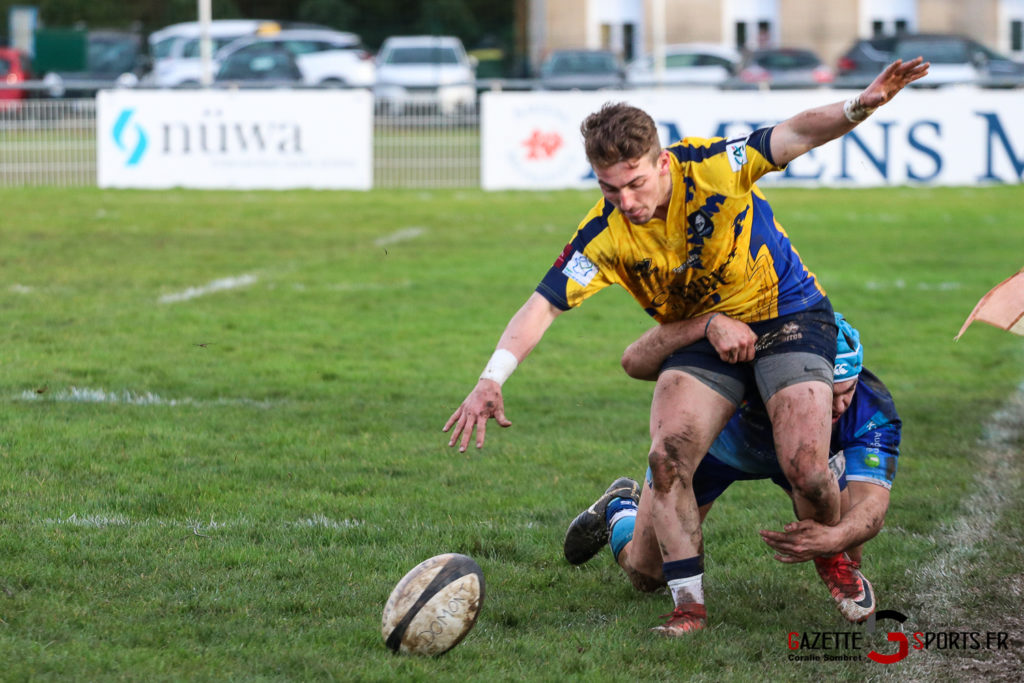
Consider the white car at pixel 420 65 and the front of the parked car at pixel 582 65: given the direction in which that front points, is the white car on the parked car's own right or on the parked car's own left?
on the parked car's own right

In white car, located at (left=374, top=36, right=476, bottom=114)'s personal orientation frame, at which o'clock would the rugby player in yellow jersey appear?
The rugby player in yellow jersey is roughly at 12 o'clock from the white car.

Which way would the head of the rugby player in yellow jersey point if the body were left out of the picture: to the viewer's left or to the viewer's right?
to the viewer's left

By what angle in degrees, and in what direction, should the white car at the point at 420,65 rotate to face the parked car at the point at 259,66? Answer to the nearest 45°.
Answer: approximately 45° to its right

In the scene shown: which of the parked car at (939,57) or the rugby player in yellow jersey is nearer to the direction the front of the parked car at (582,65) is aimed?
the rugby player in yellow jersey

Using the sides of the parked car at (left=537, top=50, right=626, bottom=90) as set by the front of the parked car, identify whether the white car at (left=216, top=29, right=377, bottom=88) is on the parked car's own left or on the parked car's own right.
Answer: on the parked car's own right

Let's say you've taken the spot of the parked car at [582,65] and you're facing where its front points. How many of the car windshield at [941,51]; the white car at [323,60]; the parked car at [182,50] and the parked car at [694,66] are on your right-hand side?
2

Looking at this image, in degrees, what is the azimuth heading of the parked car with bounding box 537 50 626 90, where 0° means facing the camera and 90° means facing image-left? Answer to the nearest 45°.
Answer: approximately 0°

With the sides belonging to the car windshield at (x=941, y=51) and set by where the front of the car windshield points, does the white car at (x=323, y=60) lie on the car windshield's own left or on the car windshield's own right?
on the car windshield's own right

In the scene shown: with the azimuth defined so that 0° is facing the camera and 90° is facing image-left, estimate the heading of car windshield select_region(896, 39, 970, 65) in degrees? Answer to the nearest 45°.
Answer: approximately 0°

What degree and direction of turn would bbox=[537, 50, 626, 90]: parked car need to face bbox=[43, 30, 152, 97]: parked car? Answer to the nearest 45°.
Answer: approximately 90° to its right
